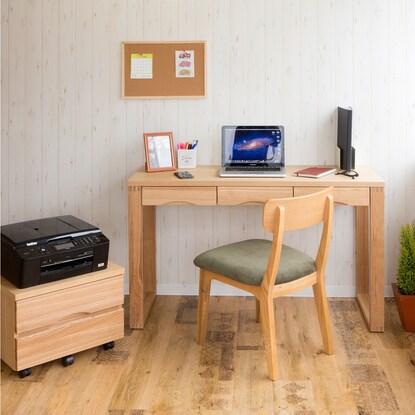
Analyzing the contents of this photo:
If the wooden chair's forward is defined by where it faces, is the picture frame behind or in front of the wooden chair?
in front

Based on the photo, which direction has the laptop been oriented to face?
toward the camera

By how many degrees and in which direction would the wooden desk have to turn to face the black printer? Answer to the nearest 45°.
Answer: approximately 45° to its right

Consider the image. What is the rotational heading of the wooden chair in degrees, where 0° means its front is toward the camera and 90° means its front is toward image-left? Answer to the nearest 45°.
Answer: approximately 135°

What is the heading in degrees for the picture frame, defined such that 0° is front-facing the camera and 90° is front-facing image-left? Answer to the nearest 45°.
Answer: approximately 0°

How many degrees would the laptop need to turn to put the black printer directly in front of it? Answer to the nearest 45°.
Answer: approximately 45° to its right

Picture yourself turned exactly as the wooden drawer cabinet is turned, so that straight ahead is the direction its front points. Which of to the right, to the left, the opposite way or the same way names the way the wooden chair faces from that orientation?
the opposite way

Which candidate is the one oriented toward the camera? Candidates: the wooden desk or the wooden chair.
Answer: the wooden desk

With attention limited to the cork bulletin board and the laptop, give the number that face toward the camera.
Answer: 2

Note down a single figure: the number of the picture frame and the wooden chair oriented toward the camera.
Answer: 1

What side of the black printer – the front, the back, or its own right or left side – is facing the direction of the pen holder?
left

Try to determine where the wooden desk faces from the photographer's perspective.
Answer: facing the viewer

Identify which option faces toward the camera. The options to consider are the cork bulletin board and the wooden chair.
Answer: the cork bulletin board

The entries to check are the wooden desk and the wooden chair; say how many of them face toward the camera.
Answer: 1

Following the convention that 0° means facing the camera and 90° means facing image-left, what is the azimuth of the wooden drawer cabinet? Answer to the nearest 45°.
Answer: approximately 315°

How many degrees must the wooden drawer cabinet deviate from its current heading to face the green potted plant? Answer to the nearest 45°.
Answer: approximately 45° to its left

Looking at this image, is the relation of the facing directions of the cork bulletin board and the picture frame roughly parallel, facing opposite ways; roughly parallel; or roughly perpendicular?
roughly parallel

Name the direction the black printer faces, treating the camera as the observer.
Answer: facing the viewer and to the right of the viewer
